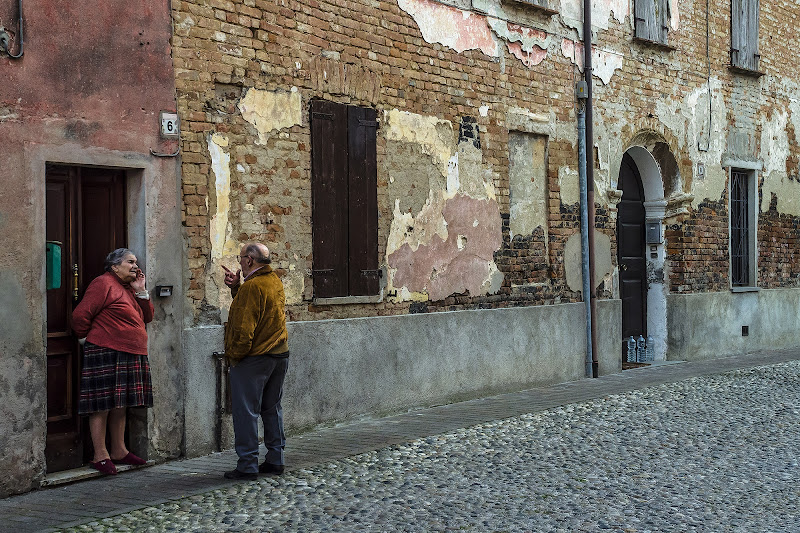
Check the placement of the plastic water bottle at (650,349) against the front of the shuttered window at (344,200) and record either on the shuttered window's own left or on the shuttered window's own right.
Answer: on the shuttered window's own left

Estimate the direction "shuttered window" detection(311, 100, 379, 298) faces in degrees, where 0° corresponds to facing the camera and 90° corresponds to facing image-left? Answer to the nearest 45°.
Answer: approximately 315°

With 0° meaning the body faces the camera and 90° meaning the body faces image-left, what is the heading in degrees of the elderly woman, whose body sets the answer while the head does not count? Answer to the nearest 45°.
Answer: approximately 315°

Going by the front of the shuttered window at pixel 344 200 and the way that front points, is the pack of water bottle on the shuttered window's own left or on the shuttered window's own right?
on the shuttered window's own left

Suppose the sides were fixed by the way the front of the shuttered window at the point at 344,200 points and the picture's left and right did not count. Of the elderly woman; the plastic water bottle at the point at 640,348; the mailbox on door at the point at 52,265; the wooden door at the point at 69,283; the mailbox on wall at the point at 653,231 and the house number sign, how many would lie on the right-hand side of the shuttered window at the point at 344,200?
4

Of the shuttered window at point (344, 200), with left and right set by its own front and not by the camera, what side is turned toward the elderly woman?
right

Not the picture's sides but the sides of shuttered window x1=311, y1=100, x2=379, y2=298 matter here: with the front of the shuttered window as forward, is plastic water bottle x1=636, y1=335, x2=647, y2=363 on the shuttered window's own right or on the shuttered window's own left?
on the shuttered window's own left

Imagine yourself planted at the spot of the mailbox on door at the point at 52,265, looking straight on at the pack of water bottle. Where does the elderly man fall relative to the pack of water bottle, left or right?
right

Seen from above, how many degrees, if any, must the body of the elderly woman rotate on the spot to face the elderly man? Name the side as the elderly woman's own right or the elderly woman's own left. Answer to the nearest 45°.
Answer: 0° — they already face them

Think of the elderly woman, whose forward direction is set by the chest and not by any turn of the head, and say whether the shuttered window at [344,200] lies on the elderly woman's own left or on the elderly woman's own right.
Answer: on the elderly woman's own left
